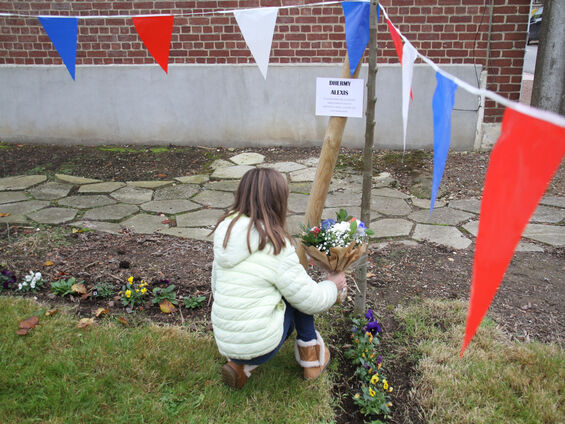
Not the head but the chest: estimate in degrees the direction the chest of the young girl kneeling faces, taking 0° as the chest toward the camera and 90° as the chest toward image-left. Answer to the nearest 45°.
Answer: approximately 225°

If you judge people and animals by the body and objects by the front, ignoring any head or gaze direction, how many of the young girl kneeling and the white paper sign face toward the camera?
1

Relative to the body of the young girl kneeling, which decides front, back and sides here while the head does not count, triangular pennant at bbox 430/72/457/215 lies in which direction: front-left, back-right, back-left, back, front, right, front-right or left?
front-right

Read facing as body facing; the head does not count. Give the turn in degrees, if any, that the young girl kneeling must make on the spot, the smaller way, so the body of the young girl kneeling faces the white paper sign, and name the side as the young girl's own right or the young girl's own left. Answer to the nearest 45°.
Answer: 0° — they already face it

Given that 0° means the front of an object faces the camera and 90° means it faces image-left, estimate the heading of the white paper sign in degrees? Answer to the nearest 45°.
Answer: approximately 0°

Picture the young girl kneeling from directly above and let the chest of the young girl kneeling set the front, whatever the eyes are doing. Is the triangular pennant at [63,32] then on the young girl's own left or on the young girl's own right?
on the young girl's own left

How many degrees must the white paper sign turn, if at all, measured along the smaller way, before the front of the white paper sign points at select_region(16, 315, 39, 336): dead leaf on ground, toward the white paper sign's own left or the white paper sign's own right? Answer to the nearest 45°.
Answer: approximately 90° to the white paper sign's own right
